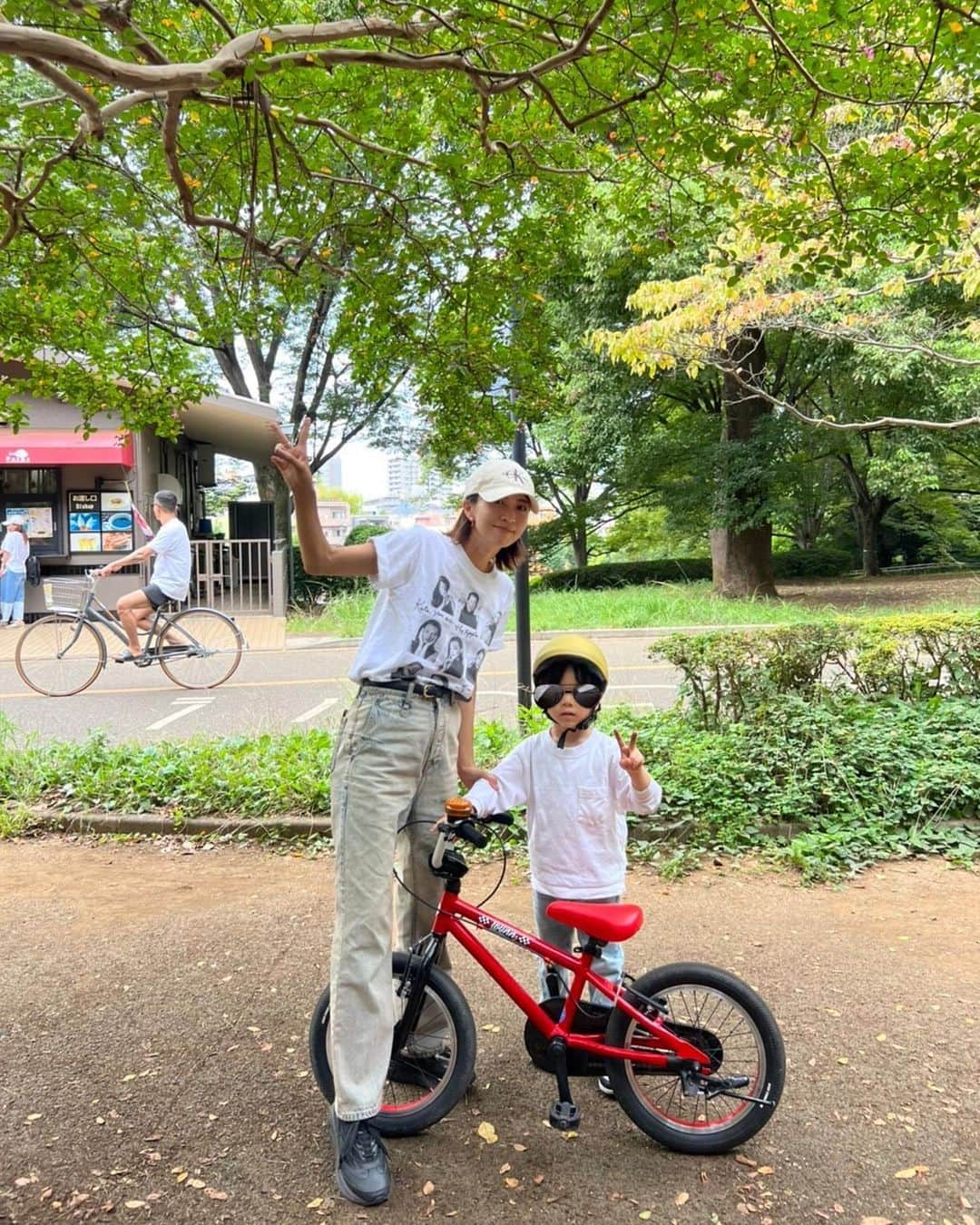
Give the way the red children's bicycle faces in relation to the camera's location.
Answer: facing to the left of the viewer

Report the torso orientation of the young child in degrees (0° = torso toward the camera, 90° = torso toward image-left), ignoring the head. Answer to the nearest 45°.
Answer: approximately 0°

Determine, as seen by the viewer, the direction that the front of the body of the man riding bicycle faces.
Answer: to the viewer's left

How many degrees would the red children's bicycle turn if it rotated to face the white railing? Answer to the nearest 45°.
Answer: approximately 90° to its right

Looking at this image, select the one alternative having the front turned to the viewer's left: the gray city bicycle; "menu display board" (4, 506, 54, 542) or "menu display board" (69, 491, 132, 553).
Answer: the gray city bicycle

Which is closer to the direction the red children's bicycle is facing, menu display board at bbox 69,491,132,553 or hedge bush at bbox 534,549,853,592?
the menu display board
